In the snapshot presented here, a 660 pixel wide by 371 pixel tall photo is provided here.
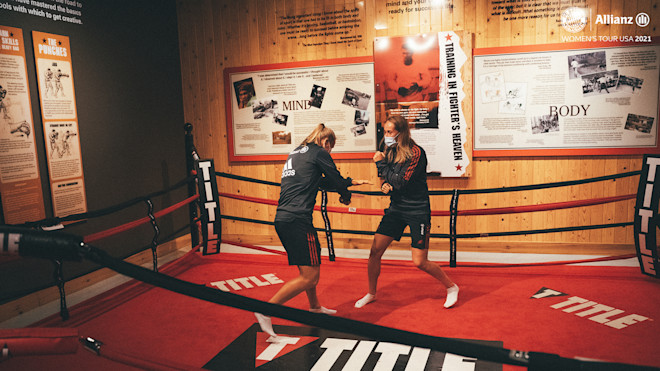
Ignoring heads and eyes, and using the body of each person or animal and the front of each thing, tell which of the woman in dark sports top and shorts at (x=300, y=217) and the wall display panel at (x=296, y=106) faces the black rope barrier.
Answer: the wall display panel

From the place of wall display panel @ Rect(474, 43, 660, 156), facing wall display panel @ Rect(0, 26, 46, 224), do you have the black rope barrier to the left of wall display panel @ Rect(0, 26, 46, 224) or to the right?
left

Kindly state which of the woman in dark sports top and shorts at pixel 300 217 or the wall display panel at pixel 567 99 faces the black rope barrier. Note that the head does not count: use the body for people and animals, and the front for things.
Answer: the wall display panel

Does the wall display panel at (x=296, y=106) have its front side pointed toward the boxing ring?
yes

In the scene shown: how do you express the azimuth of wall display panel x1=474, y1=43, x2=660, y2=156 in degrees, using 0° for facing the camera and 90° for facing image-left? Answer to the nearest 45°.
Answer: approximately 0°

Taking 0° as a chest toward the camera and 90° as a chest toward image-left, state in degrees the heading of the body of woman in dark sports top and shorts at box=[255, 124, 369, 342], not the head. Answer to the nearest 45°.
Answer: approximately 225°

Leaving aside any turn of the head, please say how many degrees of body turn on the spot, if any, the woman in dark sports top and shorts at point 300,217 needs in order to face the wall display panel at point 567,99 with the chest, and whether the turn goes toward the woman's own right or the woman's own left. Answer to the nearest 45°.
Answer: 0° — they already face it

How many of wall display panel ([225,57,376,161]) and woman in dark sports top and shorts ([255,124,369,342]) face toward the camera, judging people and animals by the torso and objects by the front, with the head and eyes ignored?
1

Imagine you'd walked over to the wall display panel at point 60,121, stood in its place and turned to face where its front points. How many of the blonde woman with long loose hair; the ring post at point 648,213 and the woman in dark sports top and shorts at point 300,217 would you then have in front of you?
3

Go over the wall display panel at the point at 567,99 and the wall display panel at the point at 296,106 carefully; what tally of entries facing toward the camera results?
2

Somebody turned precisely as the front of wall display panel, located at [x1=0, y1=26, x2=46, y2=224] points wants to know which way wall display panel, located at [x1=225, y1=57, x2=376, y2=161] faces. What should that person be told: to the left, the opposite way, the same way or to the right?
to the right

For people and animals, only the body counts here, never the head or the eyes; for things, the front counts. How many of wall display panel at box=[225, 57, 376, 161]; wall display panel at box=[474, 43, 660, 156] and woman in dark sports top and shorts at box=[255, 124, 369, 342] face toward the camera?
2

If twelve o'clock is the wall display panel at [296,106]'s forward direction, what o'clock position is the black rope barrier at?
The black rope barrier is roughly at 12 o'clock from the wall display panel.
